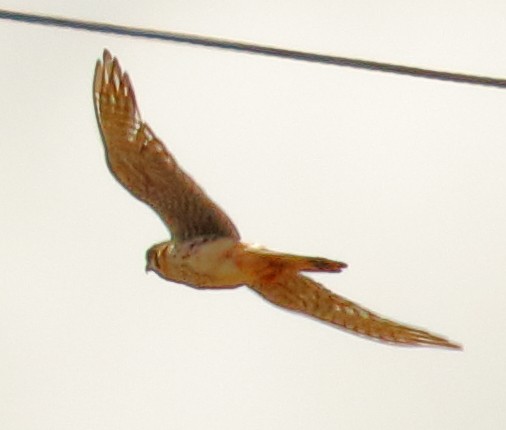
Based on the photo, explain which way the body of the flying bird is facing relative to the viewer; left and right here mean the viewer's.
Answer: facing to the left of the viewer
